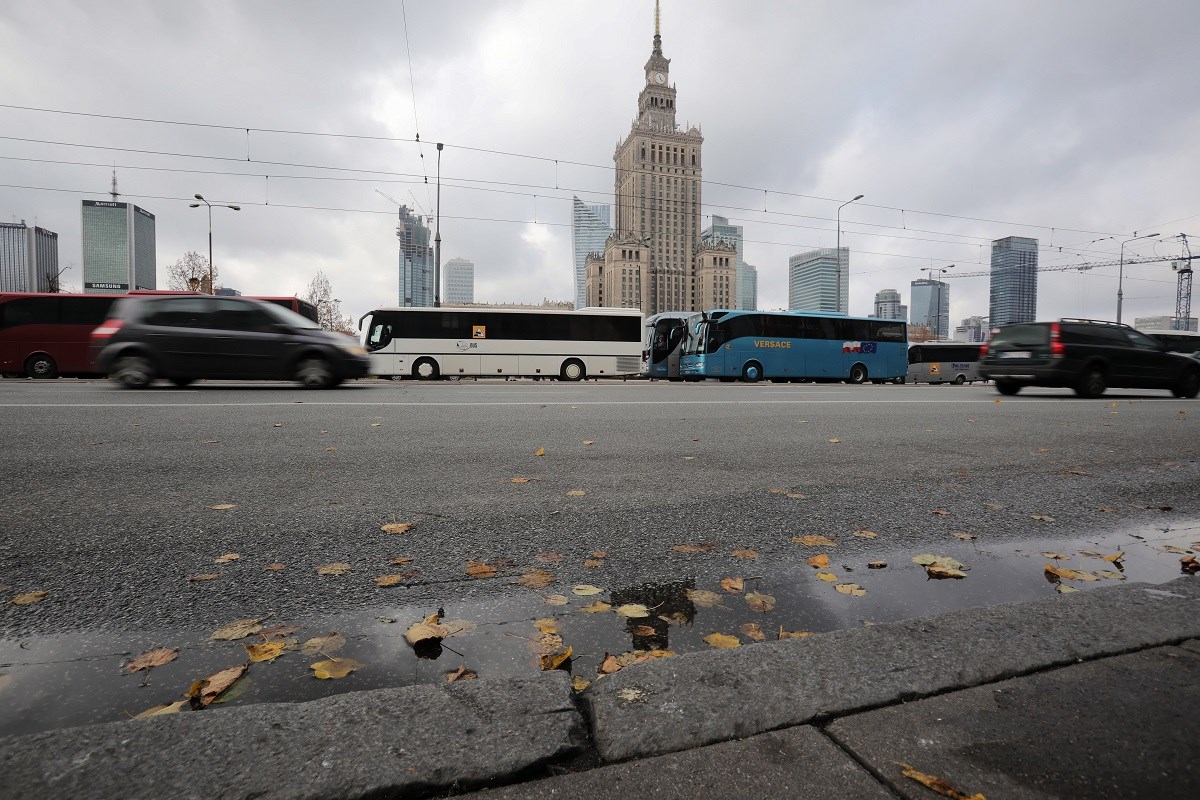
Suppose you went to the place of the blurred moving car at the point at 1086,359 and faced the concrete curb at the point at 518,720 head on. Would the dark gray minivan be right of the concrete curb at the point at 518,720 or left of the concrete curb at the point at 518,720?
right

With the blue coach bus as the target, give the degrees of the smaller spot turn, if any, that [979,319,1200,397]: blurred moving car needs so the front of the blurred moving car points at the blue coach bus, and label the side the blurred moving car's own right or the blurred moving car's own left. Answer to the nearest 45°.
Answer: approximately 90° to the blurred moving car's own left

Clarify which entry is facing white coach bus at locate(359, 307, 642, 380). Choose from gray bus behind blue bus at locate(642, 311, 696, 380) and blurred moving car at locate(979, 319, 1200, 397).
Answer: the gray bus behind blue bus

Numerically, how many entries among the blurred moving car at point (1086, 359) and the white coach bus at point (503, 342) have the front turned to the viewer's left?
1

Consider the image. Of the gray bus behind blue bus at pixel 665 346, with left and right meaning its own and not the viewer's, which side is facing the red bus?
front

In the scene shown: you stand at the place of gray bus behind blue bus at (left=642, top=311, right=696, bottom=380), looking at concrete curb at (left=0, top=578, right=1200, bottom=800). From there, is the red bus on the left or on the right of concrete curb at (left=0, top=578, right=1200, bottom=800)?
right

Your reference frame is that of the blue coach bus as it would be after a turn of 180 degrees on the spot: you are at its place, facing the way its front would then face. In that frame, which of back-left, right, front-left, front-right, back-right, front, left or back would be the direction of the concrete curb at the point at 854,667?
back-right

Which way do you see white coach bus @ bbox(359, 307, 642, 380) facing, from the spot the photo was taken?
facing to the left of the viewer

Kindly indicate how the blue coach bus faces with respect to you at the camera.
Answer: facing the viewer and to the left of the viewer

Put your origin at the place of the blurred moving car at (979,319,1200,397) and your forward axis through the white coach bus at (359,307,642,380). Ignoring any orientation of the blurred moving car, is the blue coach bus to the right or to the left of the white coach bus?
right

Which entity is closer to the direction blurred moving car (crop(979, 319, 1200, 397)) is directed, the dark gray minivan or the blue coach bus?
the blue coach bus
